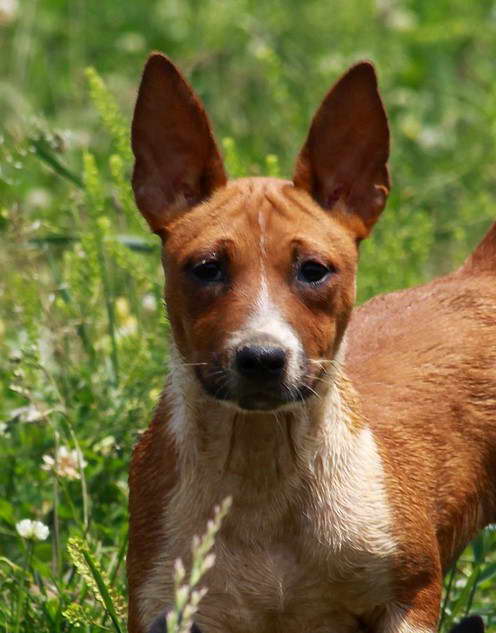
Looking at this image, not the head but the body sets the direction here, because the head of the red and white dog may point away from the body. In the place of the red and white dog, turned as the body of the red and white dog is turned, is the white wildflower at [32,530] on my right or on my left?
on my right

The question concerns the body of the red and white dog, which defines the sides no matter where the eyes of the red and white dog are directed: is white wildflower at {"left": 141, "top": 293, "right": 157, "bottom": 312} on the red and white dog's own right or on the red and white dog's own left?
on the red and white dog's own right

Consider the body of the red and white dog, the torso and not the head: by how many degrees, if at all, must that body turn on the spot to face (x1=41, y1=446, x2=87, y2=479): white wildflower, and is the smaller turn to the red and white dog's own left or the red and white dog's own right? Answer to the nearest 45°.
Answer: approximately 90° to the red and white dog's own right

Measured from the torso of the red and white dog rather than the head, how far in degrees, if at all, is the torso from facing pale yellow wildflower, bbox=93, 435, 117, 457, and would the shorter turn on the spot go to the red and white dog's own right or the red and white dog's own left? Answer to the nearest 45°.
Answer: approximately 90° to the red and white dog's own right

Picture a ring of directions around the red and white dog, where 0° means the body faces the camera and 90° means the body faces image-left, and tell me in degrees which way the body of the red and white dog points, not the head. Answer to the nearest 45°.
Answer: approximately 45°

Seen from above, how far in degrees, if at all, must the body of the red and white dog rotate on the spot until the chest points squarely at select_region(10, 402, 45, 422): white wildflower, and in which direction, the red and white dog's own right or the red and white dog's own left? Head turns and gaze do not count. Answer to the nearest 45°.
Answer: approximately 90° to the red and white dog's own right
